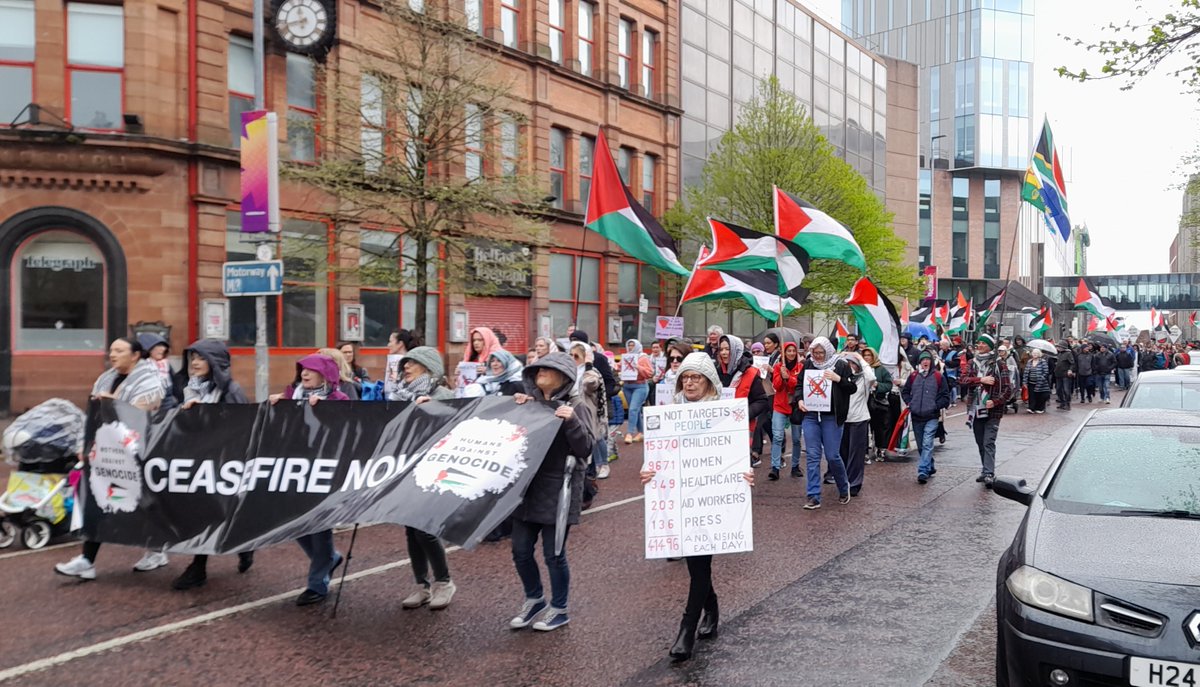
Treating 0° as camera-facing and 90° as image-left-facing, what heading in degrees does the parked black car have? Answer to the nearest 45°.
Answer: approximately 0°

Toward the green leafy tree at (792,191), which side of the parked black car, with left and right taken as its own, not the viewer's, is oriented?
back

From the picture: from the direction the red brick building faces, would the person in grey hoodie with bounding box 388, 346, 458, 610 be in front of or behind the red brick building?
in front

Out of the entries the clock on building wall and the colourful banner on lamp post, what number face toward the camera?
2

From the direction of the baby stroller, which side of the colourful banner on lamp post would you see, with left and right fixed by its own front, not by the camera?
front

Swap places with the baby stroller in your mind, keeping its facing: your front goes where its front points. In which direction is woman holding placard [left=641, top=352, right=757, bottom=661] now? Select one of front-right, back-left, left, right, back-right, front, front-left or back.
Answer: left

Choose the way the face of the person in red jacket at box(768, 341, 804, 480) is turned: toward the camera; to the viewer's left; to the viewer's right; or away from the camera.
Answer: toward the camera

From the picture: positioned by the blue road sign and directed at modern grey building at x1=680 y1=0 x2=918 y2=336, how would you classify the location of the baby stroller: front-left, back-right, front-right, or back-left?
back-right

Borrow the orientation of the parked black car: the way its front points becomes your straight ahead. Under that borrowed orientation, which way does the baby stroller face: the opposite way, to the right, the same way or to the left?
the same way

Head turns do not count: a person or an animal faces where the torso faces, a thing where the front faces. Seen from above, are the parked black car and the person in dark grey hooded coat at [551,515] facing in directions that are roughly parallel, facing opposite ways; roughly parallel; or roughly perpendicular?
roughly parallel

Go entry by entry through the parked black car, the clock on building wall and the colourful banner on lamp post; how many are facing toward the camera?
3

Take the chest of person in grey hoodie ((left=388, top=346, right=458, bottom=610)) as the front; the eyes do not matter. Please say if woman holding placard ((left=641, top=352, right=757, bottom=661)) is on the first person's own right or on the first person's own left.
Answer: on the first person's own left

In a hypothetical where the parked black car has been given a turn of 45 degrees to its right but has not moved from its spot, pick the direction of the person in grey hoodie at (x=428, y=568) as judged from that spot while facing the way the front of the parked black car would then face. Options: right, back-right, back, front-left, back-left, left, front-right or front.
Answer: front-right

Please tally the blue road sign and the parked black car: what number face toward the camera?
2

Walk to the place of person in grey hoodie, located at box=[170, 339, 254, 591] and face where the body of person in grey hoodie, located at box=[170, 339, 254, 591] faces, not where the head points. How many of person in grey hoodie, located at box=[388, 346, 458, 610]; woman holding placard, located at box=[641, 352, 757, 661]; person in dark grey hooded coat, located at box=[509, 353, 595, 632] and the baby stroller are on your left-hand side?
3

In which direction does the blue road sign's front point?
toward the camera

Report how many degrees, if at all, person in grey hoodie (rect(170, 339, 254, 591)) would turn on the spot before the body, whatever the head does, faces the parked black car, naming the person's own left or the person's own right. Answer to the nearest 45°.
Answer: approximately 90° to the person's own left

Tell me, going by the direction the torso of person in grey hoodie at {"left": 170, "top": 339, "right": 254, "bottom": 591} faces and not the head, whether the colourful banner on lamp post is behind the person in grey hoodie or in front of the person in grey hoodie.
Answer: behind

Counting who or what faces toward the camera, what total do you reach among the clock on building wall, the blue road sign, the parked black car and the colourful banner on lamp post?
4

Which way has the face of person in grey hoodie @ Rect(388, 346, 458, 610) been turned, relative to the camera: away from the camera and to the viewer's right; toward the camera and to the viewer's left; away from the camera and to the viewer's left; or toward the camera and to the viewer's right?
toward the camera and to the viewer's left

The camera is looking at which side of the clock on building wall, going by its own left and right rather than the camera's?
front

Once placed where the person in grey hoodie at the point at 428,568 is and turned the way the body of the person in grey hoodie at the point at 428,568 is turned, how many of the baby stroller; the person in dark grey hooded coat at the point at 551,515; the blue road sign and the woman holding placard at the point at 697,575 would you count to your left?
2

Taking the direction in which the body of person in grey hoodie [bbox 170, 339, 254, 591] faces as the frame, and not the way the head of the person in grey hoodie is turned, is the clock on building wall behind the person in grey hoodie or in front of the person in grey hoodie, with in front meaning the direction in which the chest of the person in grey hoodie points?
behind

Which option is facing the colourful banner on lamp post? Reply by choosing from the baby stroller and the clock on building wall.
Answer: the clock on building wall
